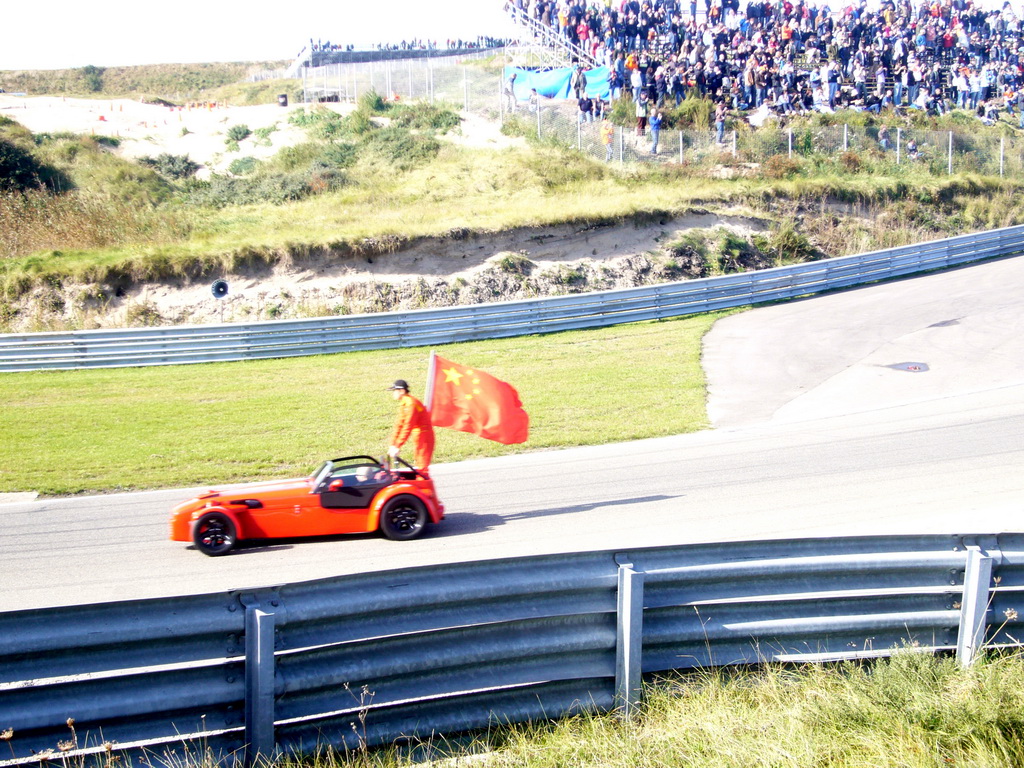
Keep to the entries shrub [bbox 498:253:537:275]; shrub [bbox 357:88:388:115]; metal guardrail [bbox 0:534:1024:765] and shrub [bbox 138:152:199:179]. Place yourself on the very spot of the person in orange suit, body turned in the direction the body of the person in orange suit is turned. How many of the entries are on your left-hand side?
1

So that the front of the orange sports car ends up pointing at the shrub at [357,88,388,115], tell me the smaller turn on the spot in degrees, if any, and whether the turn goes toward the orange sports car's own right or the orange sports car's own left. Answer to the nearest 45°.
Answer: approximately 90° to the orange sports car's own right

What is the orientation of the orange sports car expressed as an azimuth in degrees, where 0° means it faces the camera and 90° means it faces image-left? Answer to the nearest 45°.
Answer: approximately 90°

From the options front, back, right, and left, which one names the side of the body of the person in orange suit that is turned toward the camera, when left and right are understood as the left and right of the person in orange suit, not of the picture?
left

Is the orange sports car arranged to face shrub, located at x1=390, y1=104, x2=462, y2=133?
no

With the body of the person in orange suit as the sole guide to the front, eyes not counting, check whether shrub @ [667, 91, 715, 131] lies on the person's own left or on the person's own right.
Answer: on the person's own right

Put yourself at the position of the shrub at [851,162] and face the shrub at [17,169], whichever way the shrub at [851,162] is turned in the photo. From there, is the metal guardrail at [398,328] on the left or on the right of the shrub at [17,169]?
left

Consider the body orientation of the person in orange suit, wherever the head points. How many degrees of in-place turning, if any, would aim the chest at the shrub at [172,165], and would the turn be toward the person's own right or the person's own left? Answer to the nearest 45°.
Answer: approximately 90° to the person's own right

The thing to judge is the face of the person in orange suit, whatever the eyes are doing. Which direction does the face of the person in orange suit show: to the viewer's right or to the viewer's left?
to the viewer's left

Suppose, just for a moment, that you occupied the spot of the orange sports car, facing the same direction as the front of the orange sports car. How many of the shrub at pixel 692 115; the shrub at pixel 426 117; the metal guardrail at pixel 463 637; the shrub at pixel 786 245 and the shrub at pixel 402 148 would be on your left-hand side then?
1

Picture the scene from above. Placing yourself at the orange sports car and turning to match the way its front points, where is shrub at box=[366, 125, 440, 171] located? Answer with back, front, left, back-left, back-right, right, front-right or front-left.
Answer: right

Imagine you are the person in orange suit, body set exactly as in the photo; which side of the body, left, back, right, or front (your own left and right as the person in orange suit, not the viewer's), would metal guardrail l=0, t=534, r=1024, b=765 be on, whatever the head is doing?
left

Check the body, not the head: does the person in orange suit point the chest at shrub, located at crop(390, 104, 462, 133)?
no

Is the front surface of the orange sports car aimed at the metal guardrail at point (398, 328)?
no
